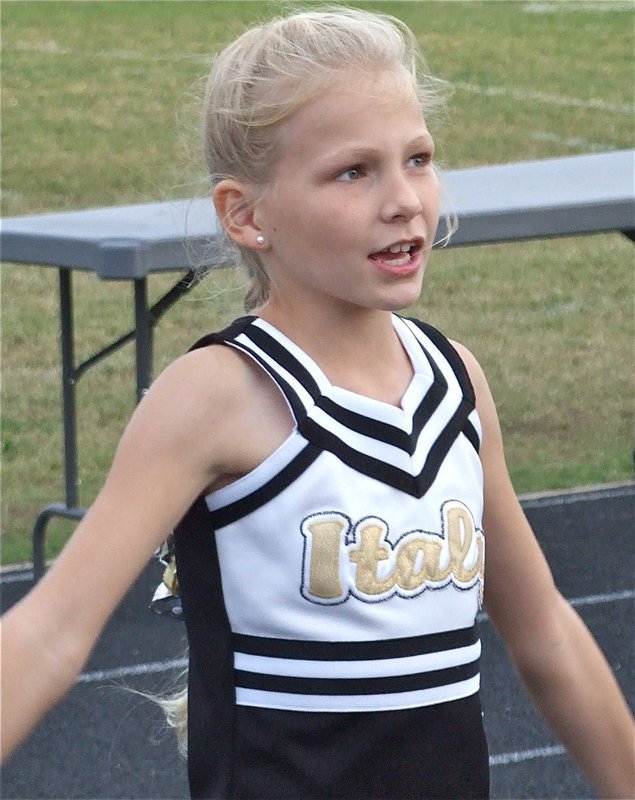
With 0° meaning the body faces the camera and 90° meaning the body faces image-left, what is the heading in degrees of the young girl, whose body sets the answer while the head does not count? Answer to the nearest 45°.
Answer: approximately 315°

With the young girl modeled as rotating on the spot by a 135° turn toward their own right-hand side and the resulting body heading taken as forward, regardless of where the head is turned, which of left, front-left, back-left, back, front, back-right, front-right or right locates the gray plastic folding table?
right

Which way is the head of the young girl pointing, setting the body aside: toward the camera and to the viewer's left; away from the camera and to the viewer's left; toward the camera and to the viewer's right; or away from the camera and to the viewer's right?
toward the camera and to the viewer's right
